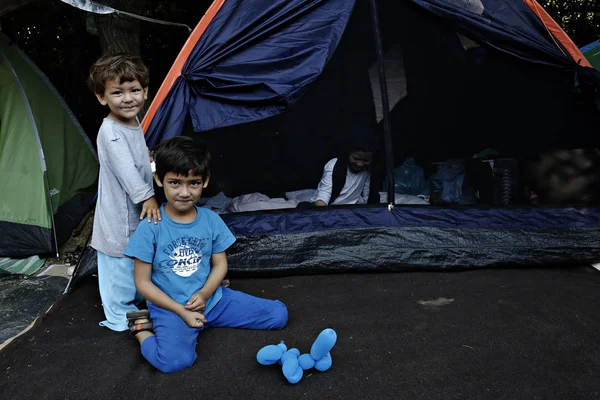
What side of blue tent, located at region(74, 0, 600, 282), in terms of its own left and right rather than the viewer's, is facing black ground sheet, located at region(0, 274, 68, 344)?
right

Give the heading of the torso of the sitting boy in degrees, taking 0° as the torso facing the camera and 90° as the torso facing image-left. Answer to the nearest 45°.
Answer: approximately 0°

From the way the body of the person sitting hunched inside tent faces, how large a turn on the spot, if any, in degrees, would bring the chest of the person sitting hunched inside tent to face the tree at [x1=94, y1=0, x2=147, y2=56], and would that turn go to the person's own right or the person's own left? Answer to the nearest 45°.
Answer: approximately 135° to the person's own right

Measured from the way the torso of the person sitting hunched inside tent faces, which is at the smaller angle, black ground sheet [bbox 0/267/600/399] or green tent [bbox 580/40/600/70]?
the black ground sheet

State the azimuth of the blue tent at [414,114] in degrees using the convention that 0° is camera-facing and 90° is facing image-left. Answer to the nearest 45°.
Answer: approximately 0°

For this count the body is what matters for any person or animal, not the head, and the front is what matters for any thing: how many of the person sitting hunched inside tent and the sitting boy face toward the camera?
2

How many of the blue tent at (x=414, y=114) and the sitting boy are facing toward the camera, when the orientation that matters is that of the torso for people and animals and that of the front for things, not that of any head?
2

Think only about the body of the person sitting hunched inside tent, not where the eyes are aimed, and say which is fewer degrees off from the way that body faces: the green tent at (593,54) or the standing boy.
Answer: the standing boy
